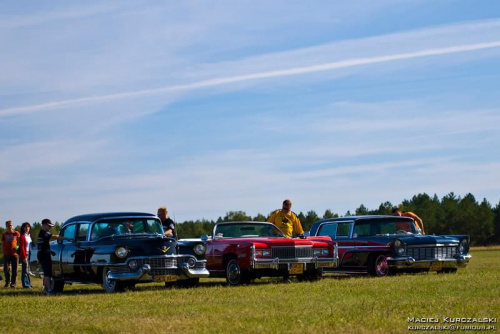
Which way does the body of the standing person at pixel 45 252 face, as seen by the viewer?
to the viewer's right

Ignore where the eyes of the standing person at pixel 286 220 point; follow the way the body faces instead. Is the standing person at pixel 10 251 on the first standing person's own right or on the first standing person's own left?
on the first standing person's own right

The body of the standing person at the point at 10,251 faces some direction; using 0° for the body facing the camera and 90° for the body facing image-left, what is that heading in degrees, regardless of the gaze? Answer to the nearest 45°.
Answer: approximately 0°

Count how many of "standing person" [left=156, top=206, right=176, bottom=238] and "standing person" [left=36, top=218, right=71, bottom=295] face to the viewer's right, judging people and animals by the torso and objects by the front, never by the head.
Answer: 1

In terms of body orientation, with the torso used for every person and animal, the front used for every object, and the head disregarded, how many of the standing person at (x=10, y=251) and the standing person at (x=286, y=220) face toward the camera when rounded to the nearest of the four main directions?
2

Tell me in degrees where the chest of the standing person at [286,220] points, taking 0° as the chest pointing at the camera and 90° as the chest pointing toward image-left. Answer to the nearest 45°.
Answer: approximately 0°

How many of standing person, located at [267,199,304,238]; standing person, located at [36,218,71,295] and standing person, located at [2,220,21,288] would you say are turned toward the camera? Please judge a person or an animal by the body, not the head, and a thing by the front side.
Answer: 2

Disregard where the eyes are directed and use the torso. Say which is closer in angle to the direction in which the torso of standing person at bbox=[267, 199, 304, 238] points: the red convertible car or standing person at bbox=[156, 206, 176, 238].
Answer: the red convertible car
